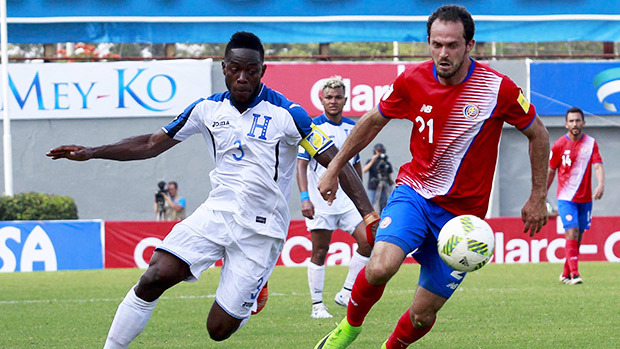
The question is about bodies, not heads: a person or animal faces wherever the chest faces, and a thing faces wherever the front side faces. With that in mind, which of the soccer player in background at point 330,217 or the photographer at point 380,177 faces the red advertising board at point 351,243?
the photographer

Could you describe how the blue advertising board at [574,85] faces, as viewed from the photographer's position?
facing the viewer

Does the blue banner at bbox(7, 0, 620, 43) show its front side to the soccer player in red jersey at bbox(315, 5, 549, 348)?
yes

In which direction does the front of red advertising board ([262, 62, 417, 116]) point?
toward the camera

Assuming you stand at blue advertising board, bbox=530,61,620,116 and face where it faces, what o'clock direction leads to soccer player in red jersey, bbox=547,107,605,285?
The soccer player in red jersey is roughly at 12 o'clock from the blue advertising board.

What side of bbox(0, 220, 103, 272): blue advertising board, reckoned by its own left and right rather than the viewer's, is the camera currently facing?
front

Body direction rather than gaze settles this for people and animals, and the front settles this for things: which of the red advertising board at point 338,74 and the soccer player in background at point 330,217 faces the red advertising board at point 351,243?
the red advertising board at point 338,74

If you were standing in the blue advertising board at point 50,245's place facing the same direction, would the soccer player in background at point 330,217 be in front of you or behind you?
in front

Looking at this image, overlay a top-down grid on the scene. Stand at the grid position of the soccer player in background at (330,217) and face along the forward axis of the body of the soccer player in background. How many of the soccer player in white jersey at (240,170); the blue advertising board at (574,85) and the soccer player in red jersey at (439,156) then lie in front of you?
2

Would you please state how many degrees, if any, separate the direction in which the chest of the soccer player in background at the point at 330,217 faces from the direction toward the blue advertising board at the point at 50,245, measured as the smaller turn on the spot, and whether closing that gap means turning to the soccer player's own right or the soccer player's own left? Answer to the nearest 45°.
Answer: approximately 135° to the soccer player's own right

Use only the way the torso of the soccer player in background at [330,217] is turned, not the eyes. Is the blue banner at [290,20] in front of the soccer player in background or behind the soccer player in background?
behind

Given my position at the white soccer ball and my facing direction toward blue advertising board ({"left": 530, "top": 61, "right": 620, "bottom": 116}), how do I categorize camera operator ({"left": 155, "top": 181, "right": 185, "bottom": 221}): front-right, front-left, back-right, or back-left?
front-left

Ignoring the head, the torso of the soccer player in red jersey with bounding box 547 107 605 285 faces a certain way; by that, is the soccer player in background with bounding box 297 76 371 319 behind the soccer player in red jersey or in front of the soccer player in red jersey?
in front

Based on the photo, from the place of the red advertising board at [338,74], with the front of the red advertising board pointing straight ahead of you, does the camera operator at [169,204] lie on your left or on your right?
on your right

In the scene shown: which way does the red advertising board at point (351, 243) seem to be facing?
toward the camera

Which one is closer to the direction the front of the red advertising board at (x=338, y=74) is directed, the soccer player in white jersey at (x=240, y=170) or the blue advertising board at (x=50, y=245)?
the soccer player in white jersey
